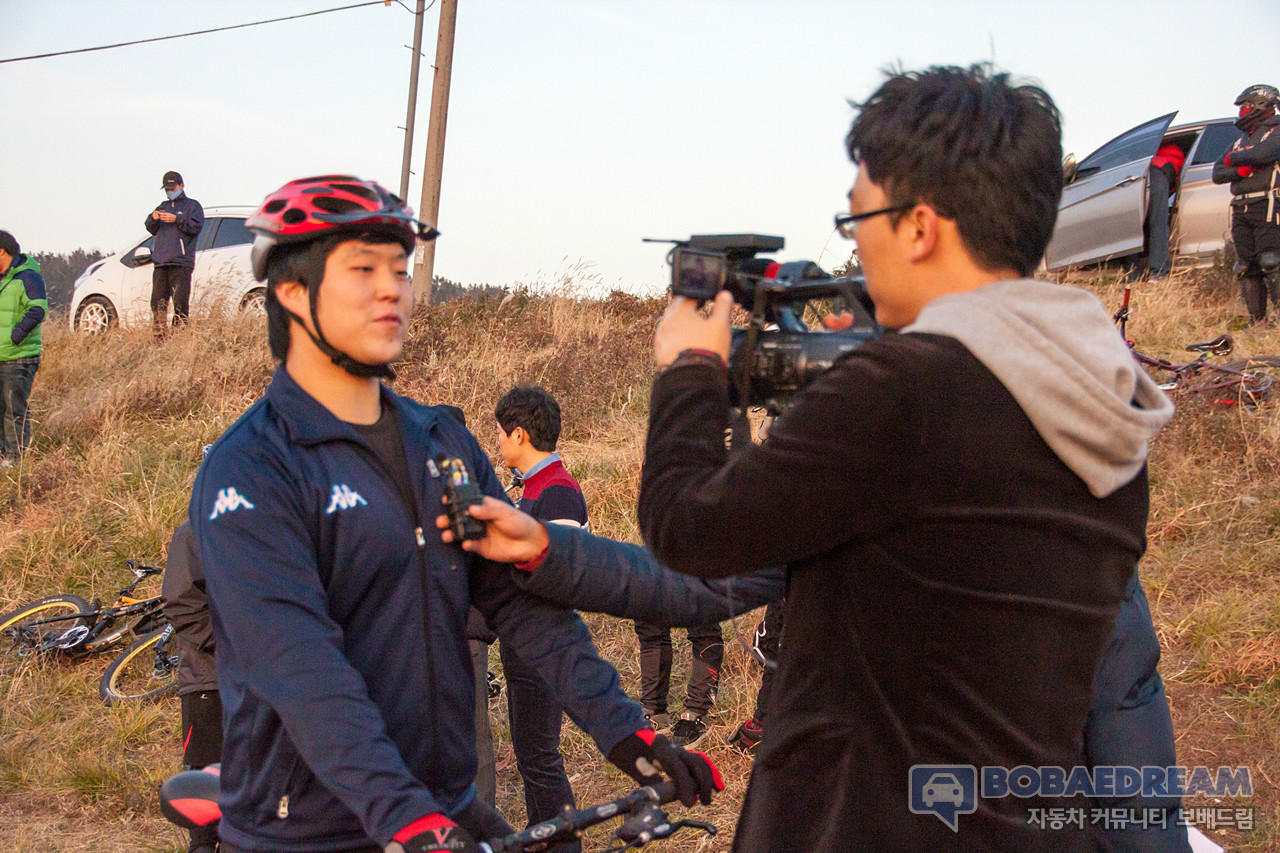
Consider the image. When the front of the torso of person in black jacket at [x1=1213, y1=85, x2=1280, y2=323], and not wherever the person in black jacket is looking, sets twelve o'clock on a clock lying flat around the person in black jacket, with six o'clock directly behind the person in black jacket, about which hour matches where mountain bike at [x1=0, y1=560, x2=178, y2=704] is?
The mountain bike is roughly at 12 o'clock from the person in black jacket.

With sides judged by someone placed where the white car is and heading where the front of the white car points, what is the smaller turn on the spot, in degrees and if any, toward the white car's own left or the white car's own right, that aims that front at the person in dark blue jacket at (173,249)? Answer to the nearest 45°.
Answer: approximately 90° to the white car's own left

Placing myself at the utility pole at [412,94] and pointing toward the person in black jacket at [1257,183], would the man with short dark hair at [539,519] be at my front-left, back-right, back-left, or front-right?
front-right

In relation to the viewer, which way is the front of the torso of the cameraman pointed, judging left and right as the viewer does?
facing away from the viewer and to the left of the viewer

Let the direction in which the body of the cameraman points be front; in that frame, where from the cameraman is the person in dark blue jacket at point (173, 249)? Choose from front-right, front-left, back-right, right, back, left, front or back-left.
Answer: front

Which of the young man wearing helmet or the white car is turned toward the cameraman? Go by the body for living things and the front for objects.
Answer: the young man wearing helmet

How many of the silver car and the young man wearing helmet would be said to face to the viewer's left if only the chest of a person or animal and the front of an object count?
1

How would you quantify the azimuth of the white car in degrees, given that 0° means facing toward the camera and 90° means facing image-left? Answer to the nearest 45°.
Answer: approximately 90°

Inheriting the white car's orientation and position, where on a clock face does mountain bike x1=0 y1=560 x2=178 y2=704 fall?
The mountain bike is roughly at 9 o'clock from the white car.

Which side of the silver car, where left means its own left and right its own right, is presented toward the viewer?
left

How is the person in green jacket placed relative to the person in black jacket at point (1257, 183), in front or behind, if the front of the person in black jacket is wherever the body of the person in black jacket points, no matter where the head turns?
in front

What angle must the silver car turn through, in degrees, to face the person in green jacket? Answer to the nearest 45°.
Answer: approximately 45° to its left

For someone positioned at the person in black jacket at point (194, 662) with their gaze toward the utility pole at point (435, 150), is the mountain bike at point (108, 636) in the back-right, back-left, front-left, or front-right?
front-left

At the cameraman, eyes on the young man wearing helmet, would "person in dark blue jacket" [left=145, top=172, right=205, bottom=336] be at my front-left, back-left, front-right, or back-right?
front-right

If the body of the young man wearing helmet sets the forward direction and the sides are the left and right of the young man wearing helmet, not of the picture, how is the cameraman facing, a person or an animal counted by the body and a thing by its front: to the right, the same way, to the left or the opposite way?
the opposite way

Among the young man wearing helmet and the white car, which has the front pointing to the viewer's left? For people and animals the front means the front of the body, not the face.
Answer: the white car

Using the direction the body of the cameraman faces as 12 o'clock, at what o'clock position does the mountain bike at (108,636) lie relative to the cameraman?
The mountain bike is roughly at 12 o'clock from the cameraman.

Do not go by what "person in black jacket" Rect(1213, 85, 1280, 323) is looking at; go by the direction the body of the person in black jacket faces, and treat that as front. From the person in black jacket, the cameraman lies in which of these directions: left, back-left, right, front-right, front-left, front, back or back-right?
front-left

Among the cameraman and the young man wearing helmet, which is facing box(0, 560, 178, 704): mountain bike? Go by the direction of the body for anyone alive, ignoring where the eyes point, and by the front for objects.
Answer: the cameraman

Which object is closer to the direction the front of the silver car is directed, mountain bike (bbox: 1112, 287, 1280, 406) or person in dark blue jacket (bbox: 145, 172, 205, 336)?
the person in dark blue jacket
